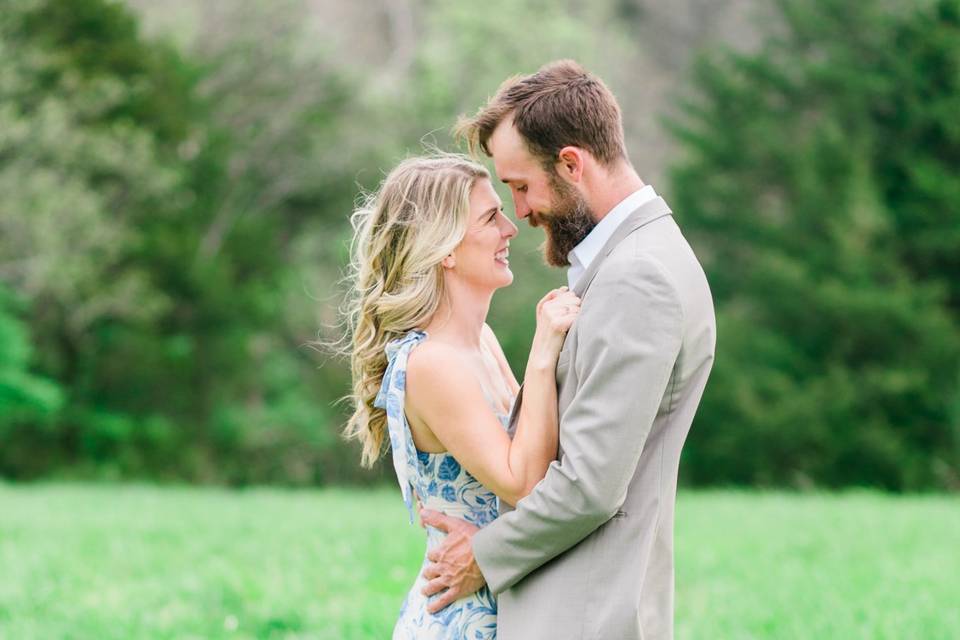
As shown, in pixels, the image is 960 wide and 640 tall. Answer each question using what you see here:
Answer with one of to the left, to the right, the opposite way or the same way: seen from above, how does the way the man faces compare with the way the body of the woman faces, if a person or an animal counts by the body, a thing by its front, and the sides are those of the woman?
the opposite way

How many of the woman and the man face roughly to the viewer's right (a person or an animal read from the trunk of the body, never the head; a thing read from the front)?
1

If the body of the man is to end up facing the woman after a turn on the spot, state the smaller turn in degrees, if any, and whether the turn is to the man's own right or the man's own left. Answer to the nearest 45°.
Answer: approximately 45° to the man's own right

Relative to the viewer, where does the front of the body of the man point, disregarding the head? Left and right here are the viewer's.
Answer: facing to the left of the viewer

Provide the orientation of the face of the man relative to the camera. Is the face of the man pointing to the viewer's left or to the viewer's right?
to the viewer's left

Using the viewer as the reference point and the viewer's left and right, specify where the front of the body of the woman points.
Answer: facing to the right of the viewer

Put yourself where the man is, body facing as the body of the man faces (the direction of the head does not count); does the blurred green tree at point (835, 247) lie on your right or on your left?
on your right

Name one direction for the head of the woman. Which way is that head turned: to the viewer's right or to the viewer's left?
to the viewer's right

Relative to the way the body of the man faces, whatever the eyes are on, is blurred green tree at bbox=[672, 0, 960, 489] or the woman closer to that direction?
the woman

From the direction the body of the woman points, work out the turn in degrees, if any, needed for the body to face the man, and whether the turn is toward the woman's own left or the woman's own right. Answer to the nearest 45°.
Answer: approximately 45° to the woman's own right
